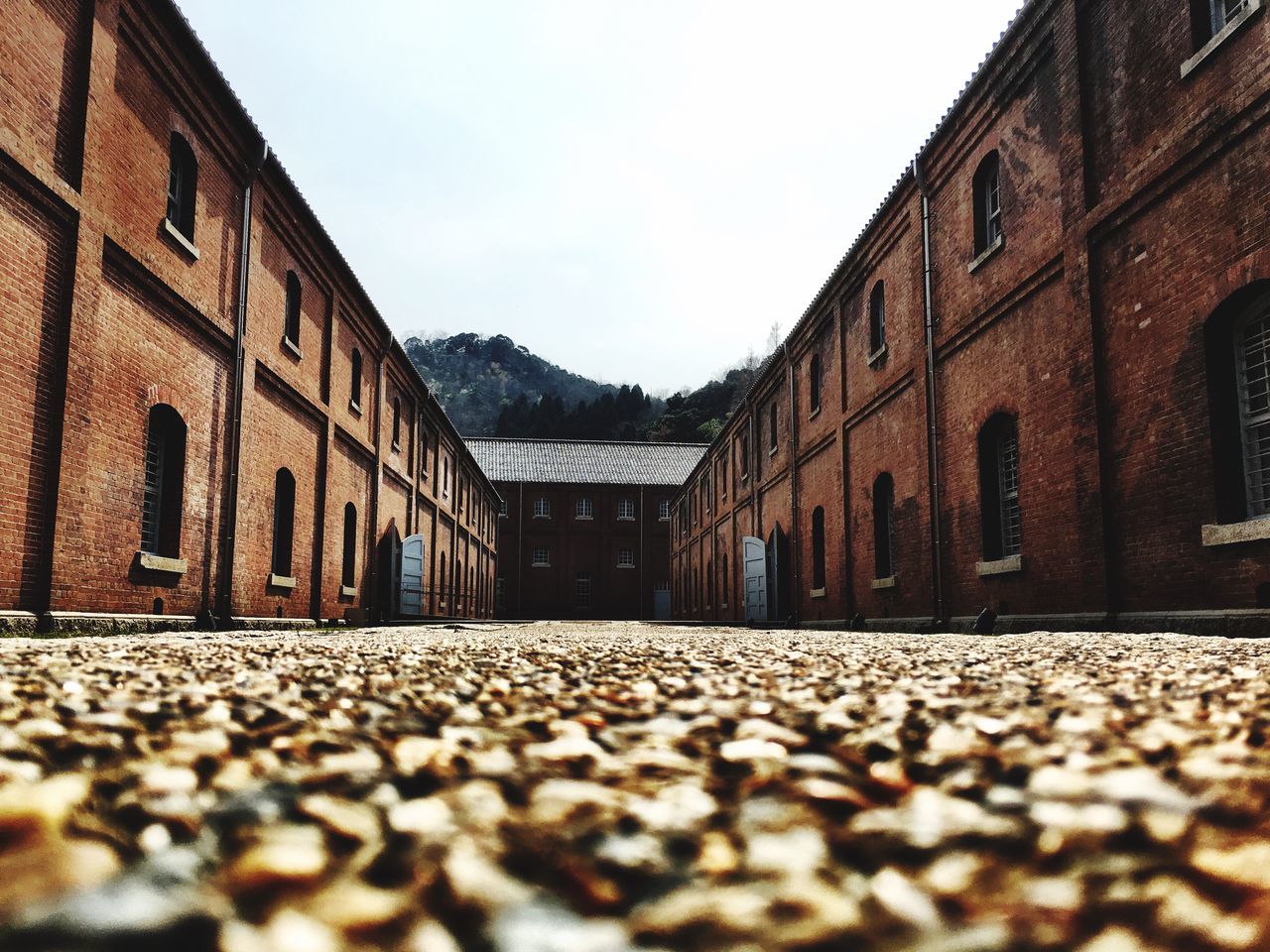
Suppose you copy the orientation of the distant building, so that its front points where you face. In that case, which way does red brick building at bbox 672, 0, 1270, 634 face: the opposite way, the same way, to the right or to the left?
to the right

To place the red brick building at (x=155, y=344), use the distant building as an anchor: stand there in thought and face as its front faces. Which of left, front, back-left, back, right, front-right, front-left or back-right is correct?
front

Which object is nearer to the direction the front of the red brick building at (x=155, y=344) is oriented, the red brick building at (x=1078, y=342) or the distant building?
the red brick building

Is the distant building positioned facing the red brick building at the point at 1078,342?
yes

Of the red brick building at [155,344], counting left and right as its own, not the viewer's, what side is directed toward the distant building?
left

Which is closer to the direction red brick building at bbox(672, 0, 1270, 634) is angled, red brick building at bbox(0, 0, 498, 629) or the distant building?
the red brick building

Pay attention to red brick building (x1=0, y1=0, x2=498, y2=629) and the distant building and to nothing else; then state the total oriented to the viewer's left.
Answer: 0

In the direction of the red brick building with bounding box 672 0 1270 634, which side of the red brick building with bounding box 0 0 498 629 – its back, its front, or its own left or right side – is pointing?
front

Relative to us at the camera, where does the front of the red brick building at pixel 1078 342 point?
facing the viewer and to the left of the viewer

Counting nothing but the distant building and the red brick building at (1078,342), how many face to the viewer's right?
0

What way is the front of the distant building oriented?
toward the camera

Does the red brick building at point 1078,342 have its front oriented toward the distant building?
no

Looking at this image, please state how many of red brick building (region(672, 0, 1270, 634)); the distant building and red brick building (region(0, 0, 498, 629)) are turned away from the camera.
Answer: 0
